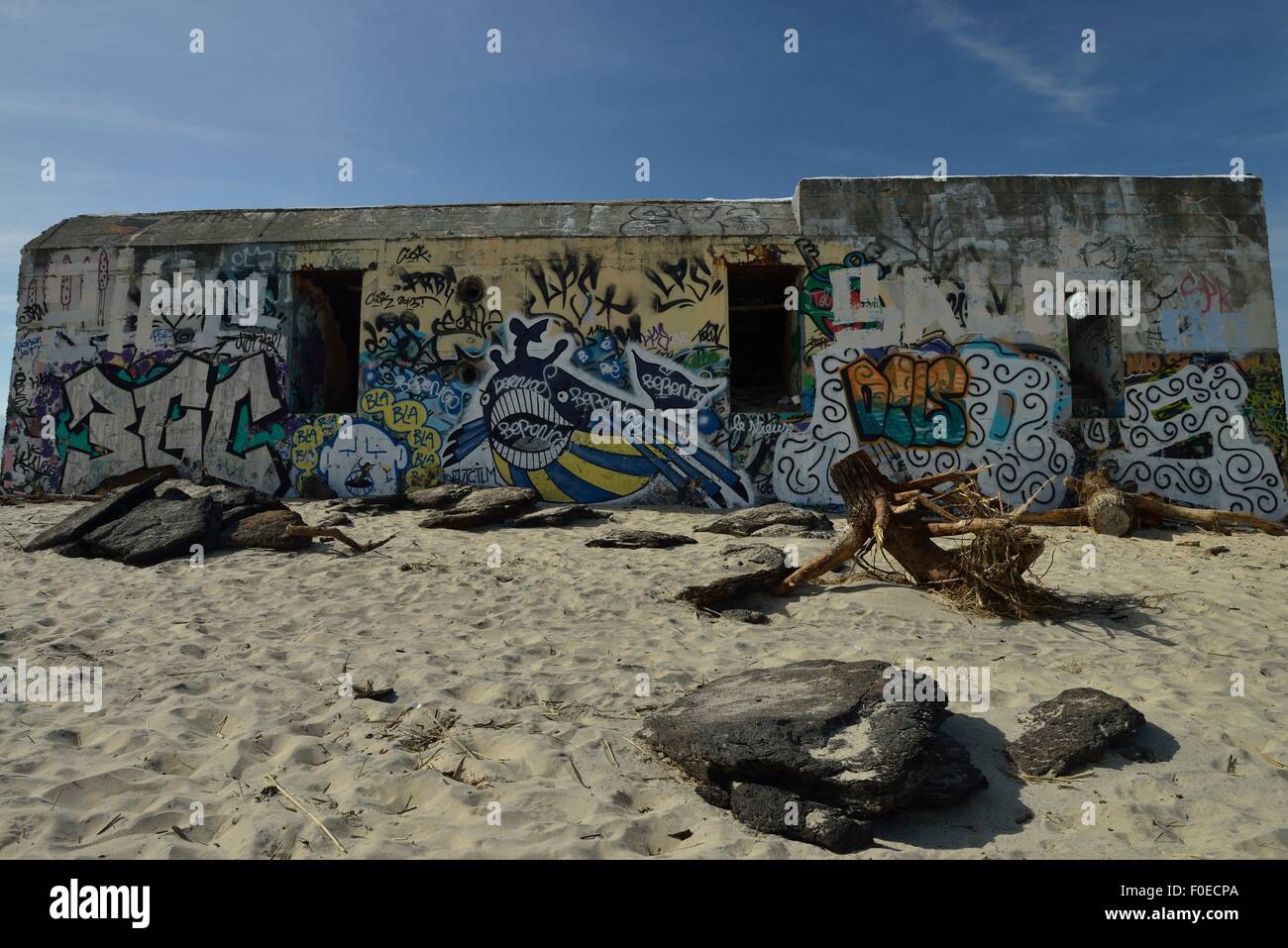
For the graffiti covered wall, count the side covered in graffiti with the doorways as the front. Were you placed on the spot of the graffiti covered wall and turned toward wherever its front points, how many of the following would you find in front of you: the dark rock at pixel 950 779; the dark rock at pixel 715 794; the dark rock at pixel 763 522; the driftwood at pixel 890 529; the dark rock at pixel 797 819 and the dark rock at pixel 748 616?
6

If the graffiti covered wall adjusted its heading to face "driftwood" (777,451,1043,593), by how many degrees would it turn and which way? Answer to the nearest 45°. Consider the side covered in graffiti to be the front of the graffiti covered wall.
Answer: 0° — it already faces it

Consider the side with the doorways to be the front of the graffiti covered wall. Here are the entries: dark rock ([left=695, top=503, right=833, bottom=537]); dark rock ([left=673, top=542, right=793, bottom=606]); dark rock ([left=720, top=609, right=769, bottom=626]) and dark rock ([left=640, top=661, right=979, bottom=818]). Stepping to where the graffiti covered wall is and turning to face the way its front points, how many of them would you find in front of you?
4

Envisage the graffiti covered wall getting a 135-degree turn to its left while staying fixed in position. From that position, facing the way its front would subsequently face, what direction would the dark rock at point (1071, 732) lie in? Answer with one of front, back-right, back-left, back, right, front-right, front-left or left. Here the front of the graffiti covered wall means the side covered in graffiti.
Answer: back-right

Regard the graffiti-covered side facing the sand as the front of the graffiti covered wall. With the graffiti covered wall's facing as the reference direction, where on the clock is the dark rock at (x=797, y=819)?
The dark rock is roughly at 12 o'clock from the graffiti covered wall.

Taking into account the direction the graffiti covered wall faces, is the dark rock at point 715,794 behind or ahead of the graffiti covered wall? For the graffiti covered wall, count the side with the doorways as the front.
ahead

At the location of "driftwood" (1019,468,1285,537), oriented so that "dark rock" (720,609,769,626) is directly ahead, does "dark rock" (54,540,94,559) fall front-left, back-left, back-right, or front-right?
front-right

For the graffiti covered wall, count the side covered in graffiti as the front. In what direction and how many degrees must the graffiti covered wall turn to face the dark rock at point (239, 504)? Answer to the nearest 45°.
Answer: approximately 45° to its right

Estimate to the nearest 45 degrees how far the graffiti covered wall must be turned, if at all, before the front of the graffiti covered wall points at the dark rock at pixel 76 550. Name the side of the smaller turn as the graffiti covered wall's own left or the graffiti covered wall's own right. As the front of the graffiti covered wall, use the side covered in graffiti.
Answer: approximately 45° to the graffiti covered wall's own right

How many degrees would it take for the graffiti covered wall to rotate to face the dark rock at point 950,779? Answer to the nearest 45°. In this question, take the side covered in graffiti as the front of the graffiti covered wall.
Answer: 0° — it already faces it

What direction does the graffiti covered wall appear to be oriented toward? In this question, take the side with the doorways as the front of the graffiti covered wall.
toward the camera
